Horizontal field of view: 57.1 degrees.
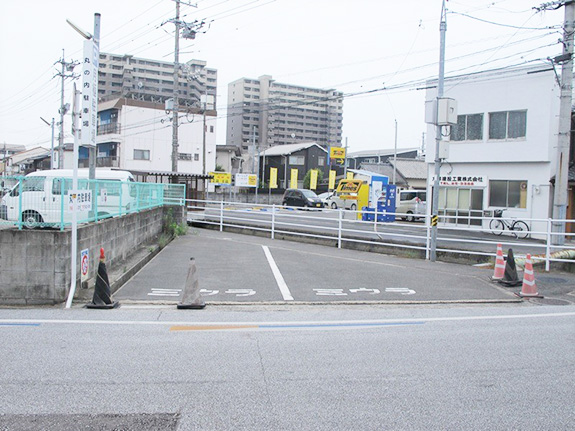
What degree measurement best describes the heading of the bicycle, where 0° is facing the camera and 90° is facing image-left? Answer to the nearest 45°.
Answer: approximately 90°

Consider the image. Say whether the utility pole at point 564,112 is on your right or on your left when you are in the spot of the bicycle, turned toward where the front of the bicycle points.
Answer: on your left

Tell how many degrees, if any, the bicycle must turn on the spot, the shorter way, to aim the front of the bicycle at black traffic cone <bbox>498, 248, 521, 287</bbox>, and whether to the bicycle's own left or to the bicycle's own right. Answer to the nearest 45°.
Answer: approximately 90° to the bicycle's own left

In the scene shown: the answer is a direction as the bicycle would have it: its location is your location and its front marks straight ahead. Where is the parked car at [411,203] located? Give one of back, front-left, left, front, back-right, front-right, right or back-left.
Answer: front-right

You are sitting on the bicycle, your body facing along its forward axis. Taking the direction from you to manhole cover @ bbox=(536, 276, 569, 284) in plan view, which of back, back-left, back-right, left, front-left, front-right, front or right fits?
left

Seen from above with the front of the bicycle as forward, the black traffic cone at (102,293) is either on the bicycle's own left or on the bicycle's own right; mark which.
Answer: on the bicycle's own left

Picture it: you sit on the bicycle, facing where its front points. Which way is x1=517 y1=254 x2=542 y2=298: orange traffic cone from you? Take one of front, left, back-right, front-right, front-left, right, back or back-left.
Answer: left

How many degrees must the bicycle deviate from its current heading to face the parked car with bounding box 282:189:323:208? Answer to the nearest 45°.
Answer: approximately 45° to its right
